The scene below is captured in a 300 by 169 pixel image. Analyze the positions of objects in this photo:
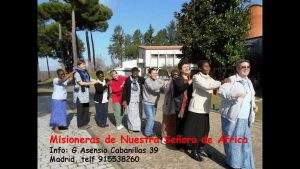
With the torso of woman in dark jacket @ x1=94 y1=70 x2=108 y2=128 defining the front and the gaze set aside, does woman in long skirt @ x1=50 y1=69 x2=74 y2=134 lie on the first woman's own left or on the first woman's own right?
on the first woman's own right

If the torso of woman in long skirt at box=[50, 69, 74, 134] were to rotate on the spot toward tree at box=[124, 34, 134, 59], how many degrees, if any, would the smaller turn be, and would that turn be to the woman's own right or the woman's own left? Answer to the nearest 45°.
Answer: approximately 135° to the woman's own left

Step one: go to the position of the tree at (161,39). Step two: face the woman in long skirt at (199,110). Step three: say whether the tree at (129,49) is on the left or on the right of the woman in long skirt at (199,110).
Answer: right

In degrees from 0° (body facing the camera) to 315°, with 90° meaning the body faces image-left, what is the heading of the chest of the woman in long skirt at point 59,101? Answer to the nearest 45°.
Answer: approximately 315°

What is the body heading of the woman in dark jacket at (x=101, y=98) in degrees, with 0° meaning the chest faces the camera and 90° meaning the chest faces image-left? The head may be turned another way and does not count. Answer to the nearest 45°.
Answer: approximately 315°

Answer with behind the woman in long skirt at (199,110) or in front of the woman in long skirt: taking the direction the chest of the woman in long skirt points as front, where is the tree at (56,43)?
behind

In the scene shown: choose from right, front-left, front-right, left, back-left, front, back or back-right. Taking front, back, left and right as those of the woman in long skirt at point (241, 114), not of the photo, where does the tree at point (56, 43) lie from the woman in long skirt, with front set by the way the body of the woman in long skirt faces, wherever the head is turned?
back
